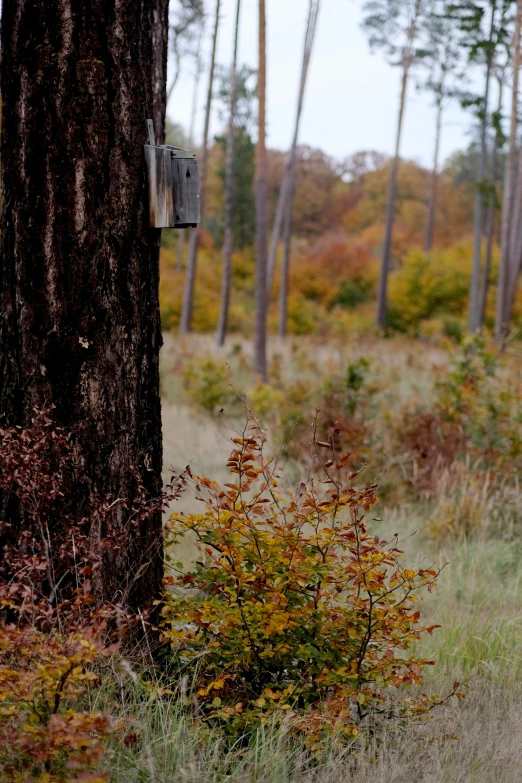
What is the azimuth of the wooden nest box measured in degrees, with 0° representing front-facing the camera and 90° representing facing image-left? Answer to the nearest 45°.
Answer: approximately 315°

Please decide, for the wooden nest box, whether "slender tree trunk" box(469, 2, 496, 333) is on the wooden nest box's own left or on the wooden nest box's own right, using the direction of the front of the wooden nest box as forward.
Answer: on the wooden nest box's own left

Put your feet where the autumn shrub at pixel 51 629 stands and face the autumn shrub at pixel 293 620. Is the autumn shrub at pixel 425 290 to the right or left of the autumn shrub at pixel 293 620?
left

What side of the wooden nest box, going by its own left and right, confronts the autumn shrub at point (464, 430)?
left

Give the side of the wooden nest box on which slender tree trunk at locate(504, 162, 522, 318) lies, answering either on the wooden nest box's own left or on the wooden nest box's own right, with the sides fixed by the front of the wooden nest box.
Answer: on the wooden nest box's own left

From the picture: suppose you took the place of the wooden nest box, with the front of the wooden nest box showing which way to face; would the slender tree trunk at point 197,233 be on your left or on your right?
on your left
